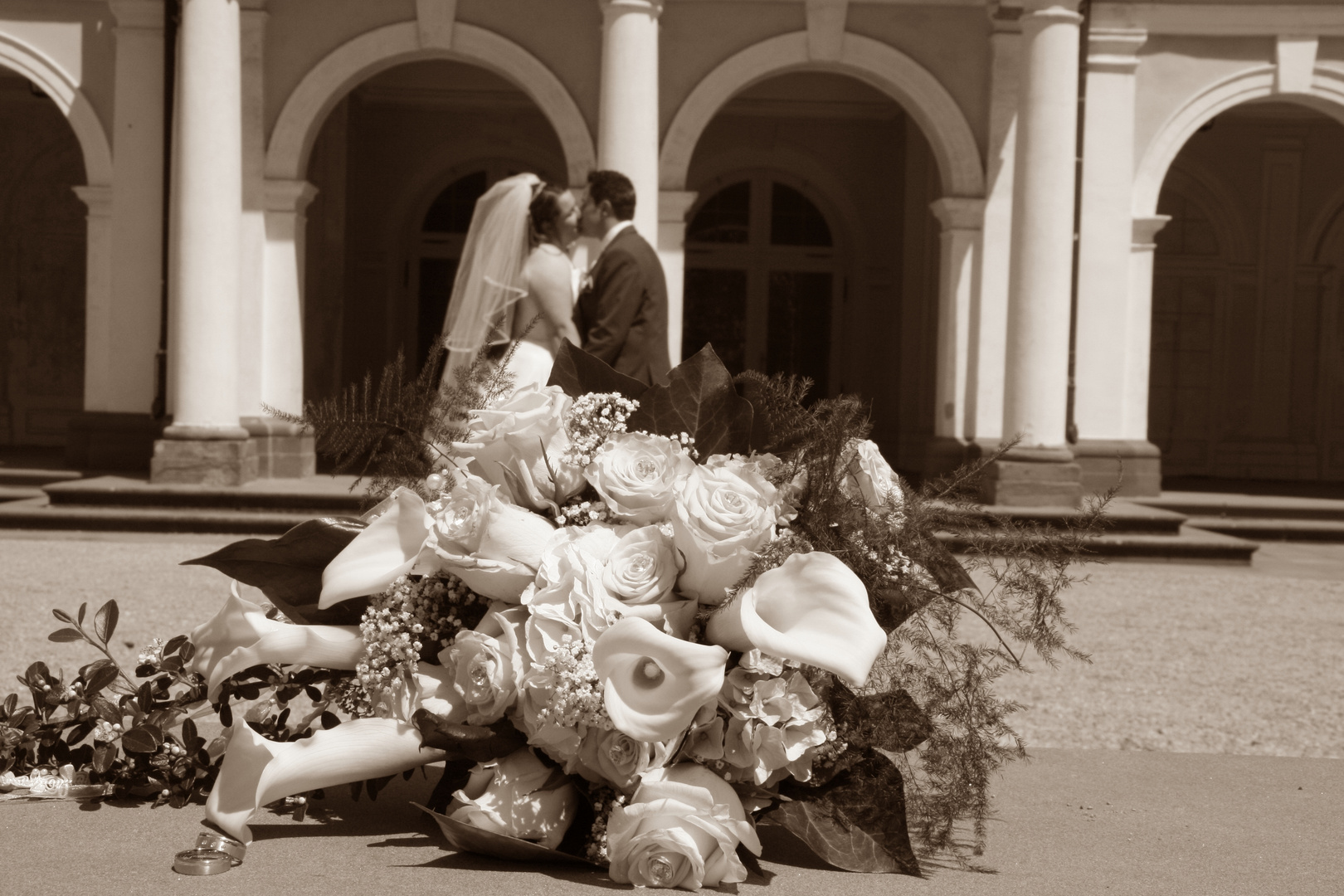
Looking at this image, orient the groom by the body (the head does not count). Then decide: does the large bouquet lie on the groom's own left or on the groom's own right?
on the groom's own left

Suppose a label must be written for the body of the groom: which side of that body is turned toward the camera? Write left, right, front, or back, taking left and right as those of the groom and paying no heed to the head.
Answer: left

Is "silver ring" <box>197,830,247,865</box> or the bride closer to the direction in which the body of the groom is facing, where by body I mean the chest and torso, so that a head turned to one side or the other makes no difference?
the bride

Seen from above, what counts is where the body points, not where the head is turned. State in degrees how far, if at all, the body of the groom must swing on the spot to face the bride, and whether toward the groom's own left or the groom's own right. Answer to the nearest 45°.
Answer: approximately 45° to the groom's own right

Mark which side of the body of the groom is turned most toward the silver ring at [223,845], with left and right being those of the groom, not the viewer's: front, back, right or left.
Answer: left
